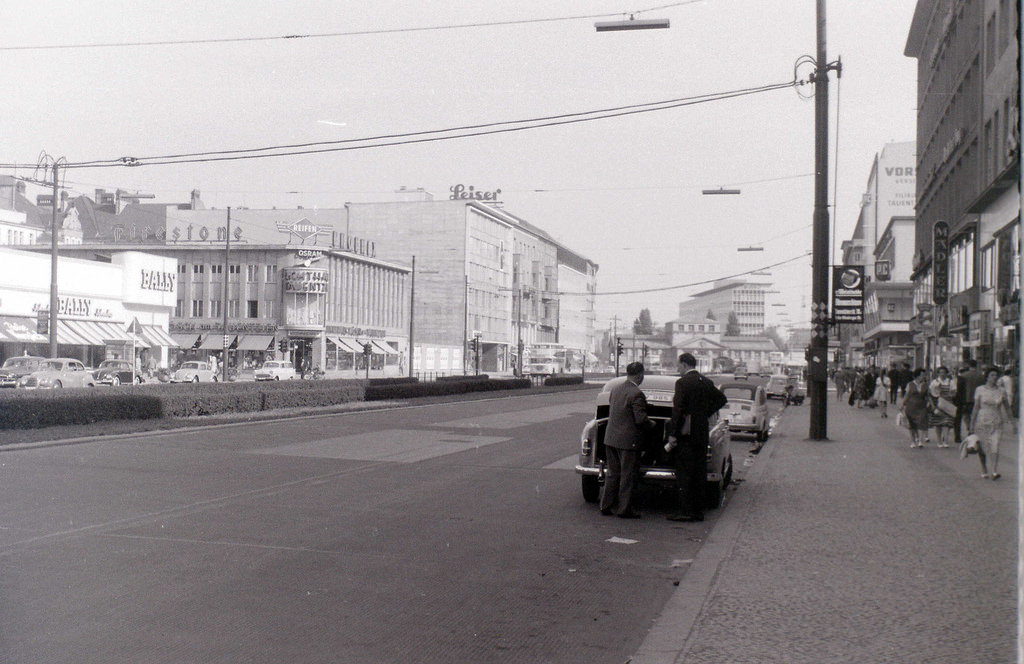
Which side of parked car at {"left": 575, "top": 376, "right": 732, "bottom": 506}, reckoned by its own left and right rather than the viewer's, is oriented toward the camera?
back

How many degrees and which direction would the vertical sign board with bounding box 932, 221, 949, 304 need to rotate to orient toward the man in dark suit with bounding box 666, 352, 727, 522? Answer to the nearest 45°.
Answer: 0° — it already faces them

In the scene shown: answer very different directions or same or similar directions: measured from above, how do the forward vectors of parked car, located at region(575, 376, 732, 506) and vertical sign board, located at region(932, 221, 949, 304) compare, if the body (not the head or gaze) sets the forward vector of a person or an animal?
very different directions

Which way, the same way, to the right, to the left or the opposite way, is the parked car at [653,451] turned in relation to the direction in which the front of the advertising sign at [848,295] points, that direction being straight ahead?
the opposite way

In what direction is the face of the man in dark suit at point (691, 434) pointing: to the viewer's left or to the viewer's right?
to the viewer's left

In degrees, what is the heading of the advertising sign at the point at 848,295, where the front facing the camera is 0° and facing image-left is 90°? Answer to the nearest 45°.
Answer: approximately 0°

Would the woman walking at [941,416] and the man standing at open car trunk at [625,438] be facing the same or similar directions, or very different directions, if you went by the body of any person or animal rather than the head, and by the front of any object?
very different directions

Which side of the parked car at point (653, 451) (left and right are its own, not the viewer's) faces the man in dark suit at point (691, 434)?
back

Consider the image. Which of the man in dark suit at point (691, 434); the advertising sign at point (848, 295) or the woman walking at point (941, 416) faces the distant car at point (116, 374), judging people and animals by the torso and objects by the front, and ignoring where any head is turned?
the man in dark suit
